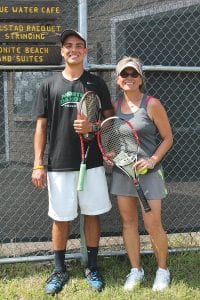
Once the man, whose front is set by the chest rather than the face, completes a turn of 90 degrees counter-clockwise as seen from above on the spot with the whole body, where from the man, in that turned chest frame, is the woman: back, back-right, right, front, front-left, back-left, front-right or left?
front

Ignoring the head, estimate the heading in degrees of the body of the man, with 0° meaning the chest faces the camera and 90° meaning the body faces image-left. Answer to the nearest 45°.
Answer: approximately 0°
